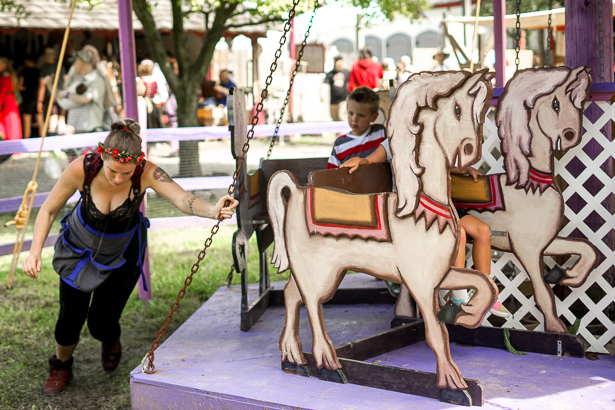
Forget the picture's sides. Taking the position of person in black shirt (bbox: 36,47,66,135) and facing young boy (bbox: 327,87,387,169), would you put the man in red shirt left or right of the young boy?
left

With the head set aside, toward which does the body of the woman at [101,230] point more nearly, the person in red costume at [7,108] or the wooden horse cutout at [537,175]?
the wooden horse cutout

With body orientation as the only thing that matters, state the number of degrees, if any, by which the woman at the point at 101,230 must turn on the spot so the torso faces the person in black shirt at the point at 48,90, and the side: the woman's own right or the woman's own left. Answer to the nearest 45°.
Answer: approximately 180°

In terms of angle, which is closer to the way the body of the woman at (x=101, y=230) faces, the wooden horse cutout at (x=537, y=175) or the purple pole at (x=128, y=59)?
the wooden horse cutout

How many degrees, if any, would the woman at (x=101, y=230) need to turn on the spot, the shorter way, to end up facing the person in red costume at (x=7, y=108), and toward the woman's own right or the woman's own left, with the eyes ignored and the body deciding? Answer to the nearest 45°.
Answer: approximately 180°

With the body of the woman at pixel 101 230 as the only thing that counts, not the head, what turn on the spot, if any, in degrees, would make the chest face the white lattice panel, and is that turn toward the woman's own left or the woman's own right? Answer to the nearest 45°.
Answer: approximately 90° to the woman's own left

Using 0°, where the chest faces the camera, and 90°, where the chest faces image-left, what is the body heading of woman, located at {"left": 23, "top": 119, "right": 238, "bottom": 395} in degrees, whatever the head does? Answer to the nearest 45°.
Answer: approximately 0°

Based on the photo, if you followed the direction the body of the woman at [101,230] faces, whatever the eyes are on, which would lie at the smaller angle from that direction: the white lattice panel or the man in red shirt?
the white lattice panel

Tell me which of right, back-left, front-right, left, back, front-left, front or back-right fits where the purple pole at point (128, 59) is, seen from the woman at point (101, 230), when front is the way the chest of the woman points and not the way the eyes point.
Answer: back
